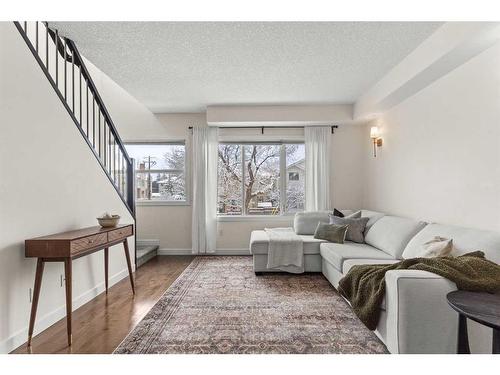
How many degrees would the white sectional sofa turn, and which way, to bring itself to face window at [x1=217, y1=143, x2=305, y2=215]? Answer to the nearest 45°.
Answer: approximately 90° to its right

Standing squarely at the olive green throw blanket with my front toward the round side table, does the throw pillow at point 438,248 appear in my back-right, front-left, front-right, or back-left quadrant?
back-left

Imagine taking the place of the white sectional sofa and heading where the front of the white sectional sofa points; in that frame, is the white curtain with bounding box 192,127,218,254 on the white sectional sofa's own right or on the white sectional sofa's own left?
on the white sectional sofa's own right

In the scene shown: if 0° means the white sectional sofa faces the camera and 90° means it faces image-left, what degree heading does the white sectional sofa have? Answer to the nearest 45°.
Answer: approximately 45°

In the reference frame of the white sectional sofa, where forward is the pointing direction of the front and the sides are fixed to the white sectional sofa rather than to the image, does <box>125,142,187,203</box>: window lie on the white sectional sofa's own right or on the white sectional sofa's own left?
on the white sectional sofa's own right

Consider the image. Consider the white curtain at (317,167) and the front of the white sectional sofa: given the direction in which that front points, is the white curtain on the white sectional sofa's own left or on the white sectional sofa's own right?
on the white sectional sofa's own right

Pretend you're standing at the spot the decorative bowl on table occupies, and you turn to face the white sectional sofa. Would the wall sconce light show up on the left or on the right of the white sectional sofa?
left

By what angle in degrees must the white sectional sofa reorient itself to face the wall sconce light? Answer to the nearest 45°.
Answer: approximately 135° to its right
